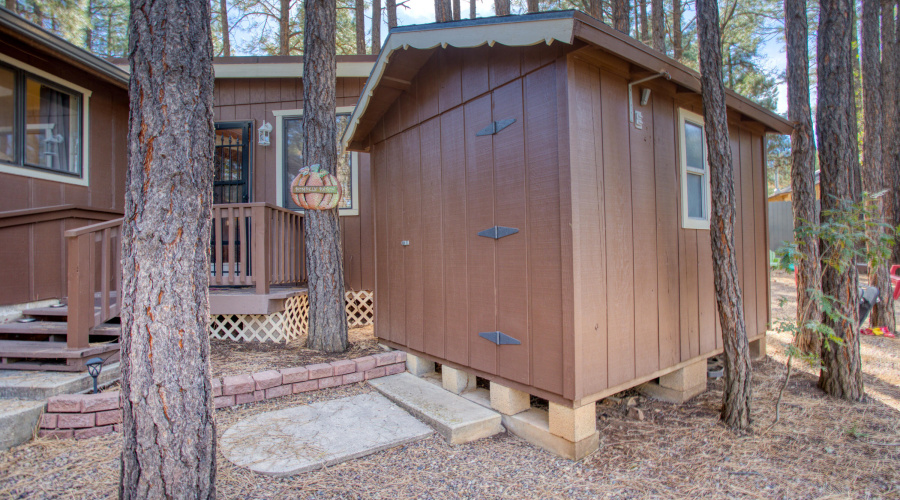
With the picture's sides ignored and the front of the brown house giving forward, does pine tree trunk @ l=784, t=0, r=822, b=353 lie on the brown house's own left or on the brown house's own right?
on the brown house's own left

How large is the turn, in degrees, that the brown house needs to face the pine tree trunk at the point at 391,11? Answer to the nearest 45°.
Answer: approximately 135° to its left

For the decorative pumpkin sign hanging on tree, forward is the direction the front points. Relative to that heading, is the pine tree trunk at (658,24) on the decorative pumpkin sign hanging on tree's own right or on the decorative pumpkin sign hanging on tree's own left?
on the decorative pumpkin sign hanging on tree's own left

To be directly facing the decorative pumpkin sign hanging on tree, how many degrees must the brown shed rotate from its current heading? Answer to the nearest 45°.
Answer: approximately 45° to its right

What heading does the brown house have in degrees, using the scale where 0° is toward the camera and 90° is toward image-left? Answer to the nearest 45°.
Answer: approximately 0°

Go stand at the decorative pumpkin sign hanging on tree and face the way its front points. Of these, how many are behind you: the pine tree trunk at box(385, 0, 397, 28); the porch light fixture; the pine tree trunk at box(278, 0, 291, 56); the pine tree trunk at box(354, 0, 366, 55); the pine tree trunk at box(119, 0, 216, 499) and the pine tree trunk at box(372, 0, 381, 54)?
5

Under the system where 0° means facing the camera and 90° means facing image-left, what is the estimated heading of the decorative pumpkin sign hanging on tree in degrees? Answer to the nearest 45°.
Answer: approximately 0°

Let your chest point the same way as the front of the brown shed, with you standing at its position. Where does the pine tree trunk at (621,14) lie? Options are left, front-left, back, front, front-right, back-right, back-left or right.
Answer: back-right

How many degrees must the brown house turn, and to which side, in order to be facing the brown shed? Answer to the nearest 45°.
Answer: approximately 45° to its left

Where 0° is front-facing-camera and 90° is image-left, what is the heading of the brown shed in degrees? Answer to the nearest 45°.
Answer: approximately 45°
